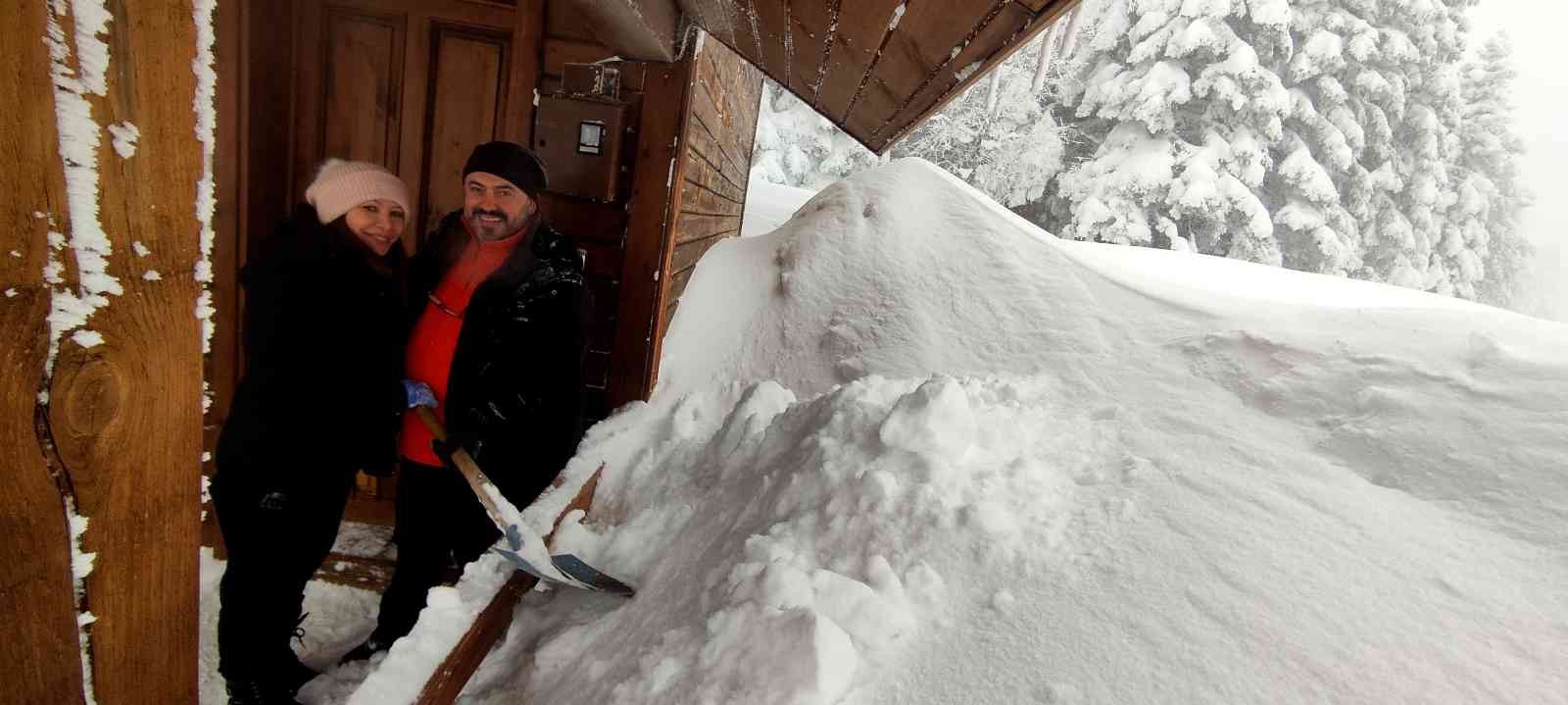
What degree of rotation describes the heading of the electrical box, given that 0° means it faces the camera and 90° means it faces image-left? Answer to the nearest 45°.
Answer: approximately 0°

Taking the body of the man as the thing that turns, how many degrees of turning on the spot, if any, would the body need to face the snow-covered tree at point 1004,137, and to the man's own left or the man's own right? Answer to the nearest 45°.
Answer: approximately 180°

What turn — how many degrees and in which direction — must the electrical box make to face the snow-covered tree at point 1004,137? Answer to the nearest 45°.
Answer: approximately 135° to its left

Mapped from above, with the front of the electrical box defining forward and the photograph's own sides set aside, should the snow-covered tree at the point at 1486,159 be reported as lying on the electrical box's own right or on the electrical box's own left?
on the electrical box's own left

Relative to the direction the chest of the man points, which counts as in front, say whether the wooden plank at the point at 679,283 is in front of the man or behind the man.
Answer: behind

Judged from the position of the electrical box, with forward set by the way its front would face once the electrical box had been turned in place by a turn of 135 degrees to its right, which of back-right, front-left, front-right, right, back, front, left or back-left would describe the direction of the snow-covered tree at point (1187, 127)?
right
